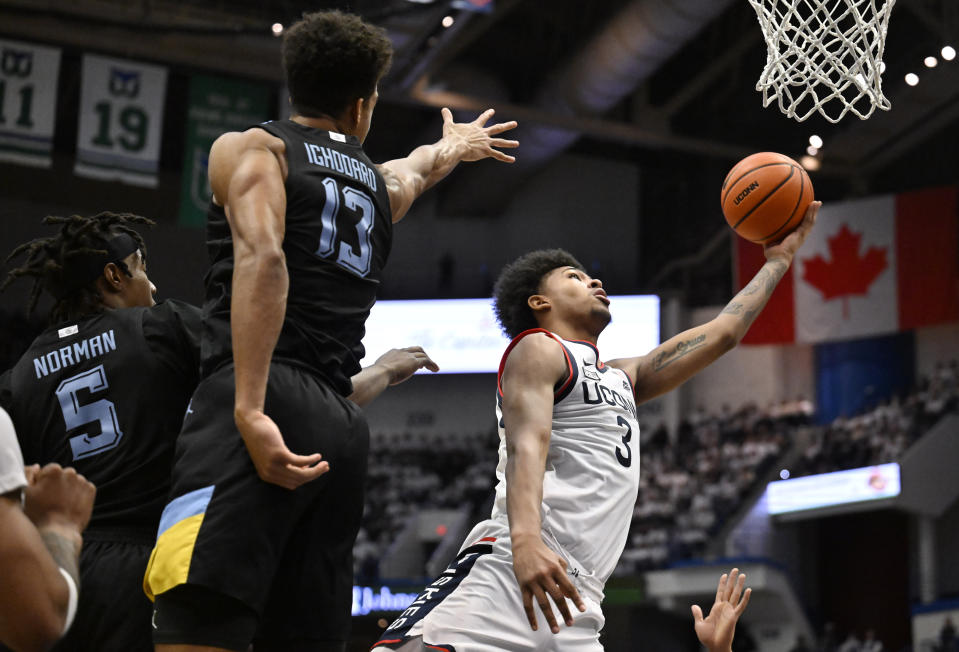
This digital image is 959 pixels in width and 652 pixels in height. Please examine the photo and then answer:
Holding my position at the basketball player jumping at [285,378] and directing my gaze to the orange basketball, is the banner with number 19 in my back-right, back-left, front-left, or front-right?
front-left

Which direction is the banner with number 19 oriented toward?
toward the camera

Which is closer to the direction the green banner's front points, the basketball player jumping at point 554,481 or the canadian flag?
the basketball player jumping

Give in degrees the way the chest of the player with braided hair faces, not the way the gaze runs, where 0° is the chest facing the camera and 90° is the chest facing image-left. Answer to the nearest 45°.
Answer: approximately 225°

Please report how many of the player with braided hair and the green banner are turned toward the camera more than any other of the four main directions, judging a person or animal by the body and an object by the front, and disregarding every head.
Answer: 1

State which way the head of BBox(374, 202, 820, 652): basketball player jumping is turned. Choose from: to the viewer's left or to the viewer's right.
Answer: to the viewer's right

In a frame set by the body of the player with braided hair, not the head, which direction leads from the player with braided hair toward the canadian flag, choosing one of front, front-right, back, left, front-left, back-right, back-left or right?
front

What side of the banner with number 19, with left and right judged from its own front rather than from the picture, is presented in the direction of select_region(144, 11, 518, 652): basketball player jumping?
front

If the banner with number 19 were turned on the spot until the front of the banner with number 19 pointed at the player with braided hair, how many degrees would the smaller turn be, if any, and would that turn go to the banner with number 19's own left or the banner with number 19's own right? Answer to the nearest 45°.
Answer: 0° — it already faces them

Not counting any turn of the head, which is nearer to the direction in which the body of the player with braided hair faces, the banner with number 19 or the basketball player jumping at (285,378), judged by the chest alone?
the banner with number 19

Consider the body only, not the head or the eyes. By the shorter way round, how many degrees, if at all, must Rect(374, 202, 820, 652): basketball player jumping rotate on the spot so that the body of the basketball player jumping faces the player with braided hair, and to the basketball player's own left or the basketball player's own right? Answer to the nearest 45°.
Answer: approximately 135° to the basketball player's own right

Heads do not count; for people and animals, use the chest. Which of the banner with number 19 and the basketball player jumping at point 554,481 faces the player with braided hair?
the banner with number 19

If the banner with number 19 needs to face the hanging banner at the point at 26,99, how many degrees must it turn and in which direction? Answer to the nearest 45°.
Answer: approximately 90° to its right

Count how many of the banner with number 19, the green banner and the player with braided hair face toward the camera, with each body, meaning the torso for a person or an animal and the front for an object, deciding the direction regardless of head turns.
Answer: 2

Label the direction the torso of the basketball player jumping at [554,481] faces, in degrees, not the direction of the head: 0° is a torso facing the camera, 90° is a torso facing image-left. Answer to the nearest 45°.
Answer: approximately 315°

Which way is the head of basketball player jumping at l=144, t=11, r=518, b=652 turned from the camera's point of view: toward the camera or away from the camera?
away from the camera

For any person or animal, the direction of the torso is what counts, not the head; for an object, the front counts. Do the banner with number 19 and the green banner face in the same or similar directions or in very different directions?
same or similar directions

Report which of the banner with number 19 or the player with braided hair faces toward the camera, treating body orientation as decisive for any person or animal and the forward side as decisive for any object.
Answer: the banner with number 19
